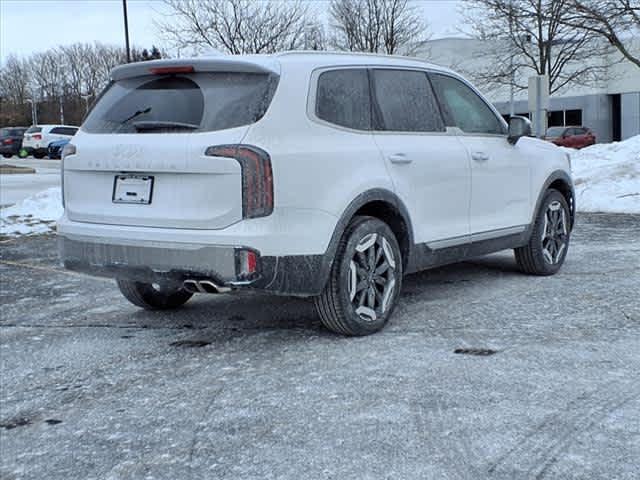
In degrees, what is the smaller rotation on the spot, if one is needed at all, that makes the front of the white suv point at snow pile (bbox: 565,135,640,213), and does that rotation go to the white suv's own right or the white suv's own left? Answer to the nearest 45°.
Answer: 0° — it already faces it

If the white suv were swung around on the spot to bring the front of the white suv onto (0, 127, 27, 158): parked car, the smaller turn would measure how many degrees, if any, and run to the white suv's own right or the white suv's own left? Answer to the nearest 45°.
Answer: approximately 45° to the white suv's own left

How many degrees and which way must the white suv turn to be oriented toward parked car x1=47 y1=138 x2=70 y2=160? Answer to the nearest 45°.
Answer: approximately 45° to its left

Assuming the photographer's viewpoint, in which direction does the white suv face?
facing away from the viewer and to the right of the viewer

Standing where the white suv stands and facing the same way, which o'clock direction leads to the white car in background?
The white car in background is roughly at 10 o'clock from the white suv.

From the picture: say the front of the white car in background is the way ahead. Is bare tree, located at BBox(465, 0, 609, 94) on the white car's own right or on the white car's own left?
on the white car's own right
